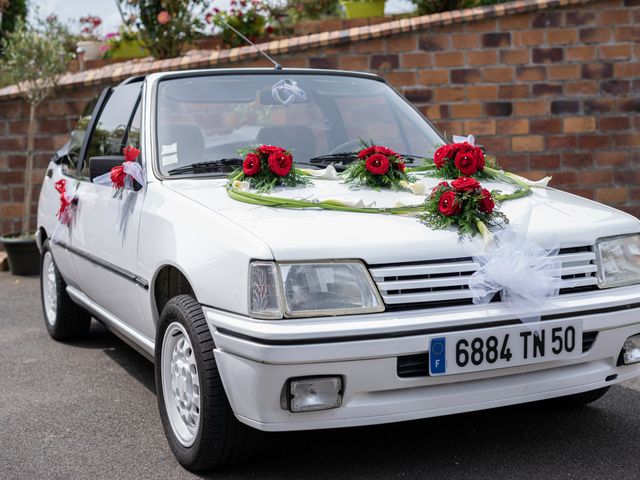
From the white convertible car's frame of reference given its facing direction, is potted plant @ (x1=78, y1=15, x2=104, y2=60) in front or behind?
behind

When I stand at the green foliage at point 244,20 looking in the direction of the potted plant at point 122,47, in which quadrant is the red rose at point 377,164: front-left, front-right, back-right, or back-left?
back-left

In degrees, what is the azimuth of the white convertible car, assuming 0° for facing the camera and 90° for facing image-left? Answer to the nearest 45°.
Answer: approximately 315°

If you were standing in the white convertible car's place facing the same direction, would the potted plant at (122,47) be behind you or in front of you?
behind

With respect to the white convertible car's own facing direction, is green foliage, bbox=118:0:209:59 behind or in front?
behind
